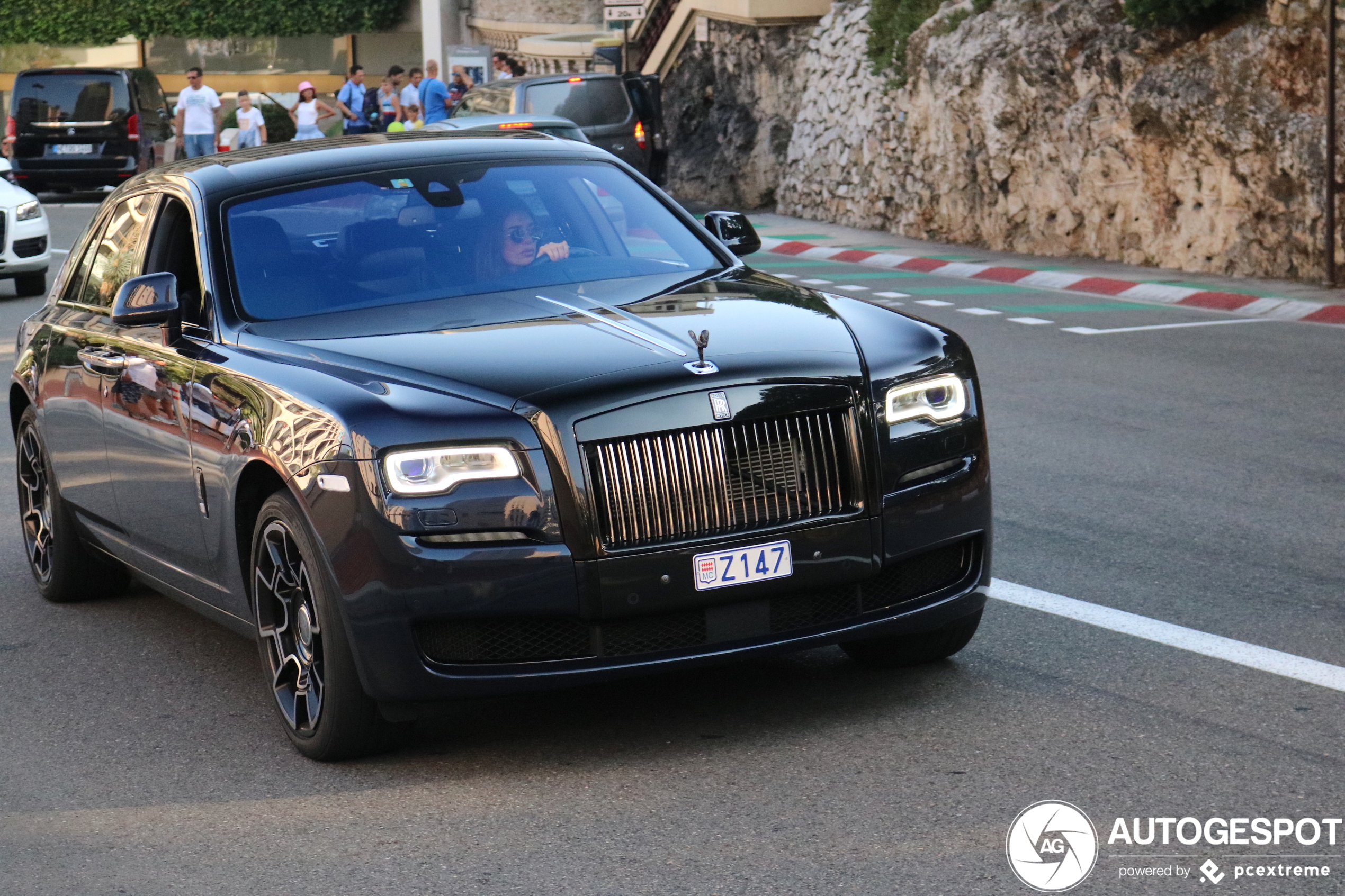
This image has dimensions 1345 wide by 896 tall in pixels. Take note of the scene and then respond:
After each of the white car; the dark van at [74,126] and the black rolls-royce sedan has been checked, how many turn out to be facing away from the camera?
1

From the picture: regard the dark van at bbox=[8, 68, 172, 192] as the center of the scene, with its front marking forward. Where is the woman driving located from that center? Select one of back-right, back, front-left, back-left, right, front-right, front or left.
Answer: back

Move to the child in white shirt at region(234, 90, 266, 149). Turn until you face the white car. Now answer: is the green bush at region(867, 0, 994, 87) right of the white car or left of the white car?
left

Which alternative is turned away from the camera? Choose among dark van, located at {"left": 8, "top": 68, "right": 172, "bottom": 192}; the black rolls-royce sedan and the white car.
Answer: the dark van

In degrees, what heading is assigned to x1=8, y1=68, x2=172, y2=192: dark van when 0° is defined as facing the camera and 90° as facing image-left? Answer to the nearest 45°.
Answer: approximately 180°

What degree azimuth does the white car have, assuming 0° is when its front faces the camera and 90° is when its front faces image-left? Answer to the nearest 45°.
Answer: approximately 315°

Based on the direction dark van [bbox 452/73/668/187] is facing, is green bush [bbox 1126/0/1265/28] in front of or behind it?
behind

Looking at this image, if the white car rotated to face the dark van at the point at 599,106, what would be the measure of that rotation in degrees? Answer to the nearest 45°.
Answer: approximately 90° to its left
